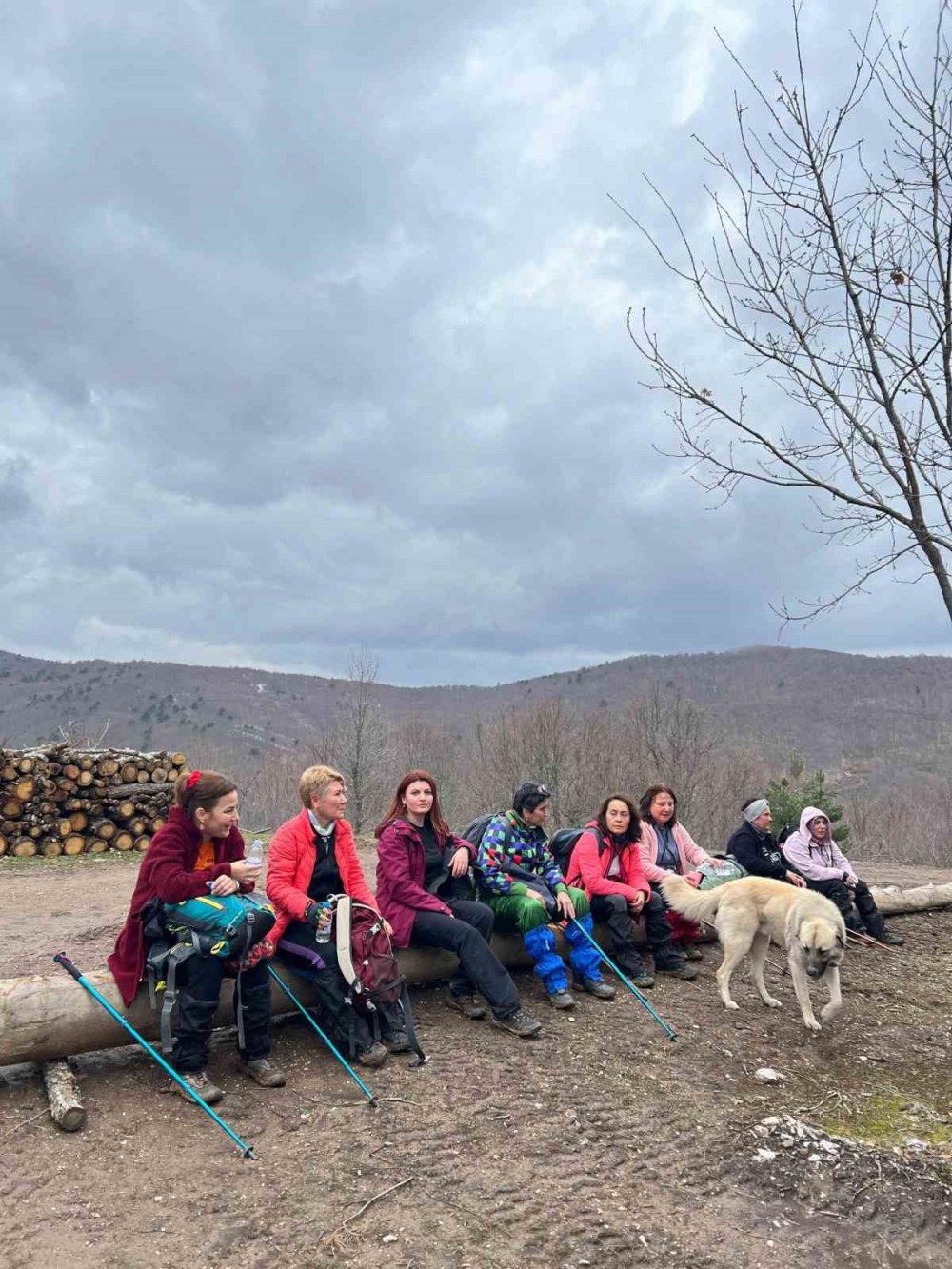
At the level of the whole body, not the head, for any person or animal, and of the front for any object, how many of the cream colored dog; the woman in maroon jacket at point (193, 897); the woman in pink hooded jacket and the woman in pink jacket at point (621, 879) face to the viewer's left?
0

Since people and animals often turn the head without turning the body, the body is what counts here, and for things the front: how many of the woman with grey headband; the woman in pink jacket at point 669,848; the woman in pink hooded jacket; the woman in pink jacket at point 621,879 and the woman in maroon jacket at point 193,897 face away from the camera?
0

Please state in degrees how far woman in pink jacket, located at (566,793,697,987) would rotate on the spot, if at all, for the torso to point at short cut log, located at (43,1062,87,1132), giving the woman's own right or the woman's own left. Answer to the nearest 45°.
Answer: approximately 90° to the woman's own right

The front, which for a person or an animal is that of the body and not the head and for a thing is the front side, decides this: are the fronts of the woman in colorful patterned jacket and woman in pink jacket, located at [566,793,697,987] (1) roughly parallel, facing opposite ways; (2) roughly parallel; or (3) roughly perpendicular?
roughly parallel

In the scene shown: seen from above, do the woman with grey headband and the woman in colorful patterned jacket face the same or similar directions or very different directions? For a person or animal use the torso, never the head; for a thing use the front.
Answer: same or similar directions

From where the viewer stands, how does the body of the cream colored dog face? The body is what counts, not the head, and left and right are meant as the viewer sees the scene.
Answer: facing the viewer and to the right of the viewer

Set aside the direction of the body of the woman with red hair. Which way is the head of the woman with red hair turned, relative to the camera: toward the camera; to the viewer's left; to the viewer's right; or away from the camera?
toward the camera

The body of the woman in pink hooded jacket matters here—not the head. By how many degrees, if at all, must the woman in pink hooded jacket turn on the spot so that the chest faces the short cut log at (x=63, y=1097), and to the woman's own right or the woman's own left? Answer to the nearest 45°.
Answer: approximately 90° to the woman's own right

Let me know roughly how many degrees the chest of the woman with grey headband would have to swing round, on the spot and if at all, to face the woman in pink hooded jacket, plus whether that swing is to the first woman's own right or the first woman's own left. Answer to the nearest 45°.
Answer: approximately 90° to the first woman's own left

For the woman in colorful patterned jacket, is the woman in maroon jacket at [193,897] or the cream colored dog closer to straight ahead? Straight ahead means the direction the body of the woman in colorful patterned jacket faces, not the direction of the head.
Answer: the cream colored dog

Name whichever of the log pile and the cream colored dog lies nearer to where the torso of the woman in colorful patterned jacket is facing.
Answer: the cream colored dog

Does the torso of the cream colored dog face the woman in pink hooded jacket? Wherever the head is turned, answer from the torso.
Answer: no

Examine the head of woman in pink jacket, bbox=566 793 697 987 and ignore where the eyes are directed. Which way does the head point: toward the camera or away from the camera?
toward the camera

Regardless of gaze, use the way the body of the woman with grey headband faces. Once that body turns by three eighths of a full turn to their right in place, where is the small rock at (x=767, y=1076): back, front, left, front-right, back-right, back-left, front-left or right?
left

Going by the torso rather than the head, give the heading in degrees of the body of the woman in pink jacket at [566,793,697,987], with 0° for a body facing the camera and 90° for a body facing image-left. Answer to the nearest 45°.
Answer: approximately 315°

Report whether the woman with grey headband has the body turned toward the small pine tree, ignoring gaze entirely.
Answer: no

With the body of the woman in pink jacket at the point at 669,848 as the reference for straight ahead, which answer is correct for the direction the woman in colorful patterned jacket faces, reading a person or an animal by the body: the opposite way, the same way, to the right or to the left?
the same way

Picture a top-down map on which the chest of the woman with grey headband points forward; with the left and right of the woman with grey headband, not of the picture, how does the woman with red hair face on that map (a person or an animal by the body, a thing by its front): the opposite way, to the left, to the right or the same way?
the same way

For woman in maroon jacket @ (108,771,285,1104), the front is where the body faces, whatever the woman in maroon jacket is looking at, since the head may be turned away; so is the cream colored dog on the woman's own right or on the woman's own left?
on the woman's own left

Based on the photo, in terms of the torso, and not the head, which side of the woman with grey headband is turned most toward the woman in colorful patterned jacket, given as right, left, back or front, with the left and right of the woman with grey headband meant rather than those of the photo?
right
